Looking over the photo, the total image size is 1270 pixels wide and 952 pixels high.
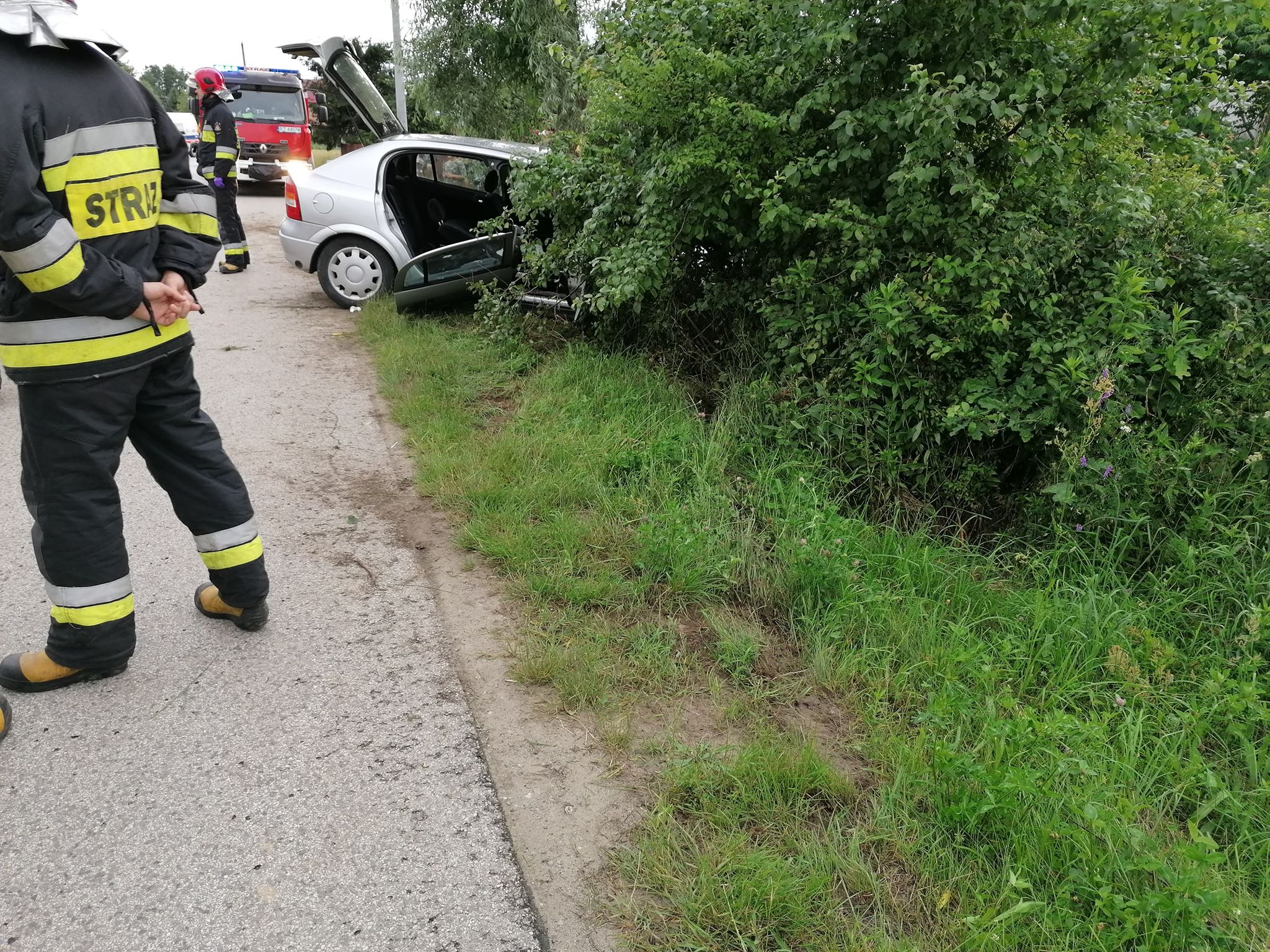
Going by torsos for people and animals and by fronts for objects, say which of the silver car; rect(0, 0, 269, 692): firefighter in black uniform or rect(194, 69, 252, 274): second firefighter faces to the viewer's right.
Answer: the silver car

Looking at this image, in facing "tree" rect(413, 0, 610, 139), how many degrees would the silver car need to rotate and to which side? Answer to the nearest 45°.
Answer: approximately 90° to its left

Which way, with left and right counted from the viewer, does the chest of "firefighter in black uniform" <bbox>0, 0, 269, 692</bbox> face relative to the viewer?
facing away from the viewer and to the left of the viewer

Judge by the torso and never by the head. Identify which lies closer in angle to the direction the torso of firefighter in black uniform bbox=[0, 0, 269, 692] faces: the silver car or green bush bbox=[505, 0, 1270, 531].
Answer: the silver car

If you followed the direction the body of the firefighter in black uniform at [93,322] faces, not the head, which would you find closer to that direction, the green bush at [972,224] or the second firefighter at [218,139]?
the second firefighter

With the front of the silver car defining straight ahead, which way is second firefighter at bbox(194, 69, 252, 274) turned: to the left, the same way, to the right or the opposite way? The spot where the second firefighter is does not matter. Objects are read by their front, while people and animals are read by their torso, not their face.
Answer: the opposite way

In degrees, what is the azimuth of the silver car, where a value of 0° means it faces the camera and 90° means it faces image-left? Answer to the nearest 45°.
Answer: approximately 270°

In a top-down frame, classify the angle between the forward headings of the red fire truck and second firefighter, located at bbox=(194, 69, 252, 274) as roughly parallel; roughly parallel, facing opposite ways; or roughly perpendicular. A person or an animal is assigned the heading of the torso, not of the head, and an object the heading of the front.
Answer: roughly perpendicular

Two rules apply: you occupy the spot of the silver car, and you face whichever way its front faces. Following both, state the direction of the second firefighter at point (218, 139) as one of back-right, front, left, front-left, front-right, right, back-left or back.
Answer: back-left

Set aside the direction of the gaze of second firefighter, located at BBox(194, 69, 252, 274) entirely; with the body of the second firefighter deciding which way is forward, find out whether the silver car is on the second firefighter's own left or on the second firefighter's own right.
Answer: on the second firefighter's own left

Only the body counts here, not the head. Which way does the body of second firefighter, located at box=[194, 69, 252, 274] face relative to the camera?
to the viewer's left

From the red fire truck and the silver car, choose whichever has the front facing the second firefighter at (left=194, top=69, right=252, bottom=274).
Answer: the red fire truck
